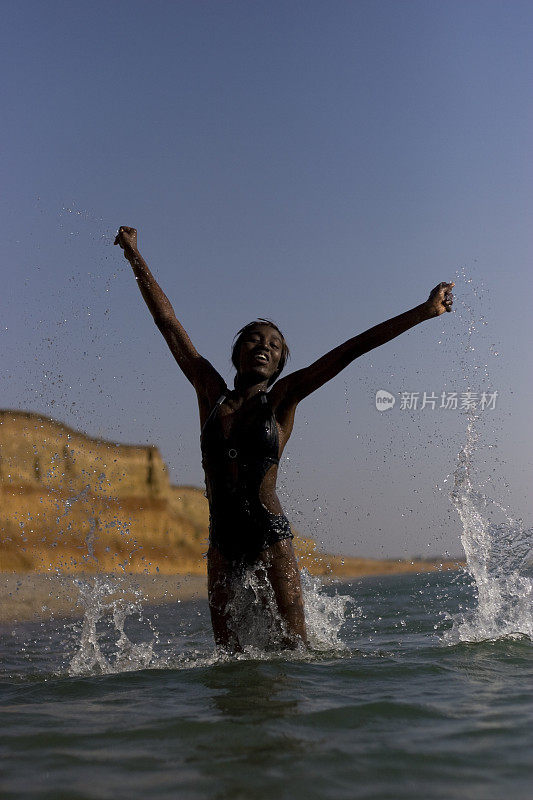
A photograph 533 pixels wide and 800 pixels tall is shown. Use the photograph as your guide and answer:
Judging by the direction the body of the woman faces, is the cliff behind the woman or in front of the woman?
behind

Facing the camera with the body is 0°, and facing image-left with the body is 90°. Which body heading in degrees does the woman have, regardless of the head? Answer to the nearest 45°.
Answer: approximately 0°
